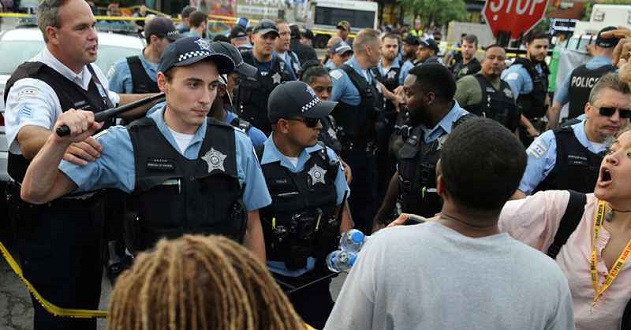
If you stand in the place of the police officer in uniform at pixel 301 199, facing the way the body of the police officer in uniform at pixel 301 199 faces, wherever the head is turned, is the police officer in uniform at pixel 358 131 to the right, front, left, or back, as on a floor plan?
back

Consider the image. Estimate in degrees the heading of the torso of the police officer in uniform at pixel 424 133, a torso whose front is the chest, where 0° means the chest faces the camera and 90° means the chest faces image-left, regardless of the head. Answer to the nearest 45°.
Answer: approximately 45°

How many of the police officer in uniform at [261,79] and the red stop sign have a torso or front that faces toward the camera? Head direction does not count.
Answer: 2

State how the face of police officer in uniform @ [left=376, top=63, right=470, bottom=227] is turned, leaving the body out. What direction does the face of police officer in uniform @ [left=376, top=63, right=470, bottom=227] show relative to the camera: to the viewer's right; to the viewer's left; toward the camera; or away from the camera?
to the viewer's left

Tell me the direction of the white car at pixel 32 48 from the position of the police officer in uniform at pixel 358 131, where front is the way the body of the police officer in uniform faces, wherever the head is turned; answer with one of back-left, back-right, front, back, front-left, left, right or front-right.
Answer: back-right

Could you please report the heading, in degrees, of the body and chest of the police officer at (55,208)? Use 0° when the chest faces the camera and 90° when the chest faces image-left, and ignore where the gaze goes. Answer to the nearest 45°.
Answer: approximately 315°

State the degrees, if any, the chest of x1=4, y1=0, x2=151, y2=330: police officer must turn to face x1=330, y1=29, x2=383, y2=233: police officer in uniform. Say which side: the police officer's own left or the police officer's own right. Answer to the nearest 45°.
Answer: approximately 90° to the police officer's own left
